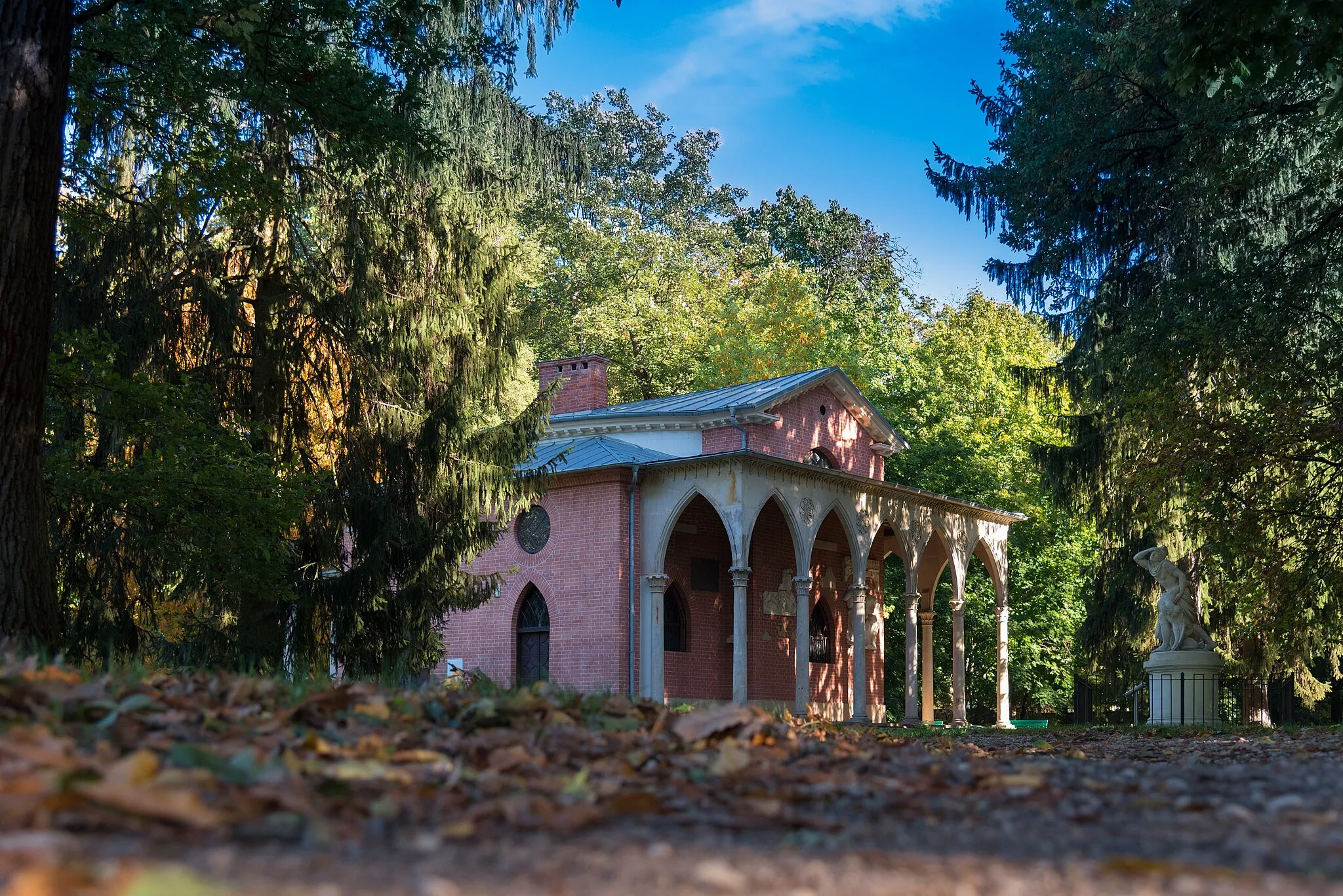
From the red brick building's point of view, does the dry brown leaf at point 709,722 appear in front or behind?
in front

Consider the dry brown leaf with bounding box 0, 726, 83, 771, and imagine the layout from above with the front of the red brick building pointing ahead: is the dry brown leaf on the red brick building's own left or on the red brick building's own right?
on the red brick building's own right

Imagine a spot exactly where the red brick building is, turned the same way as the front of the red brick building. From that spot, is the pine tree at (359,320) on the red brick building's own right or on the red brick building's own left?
on the red brick building's own right

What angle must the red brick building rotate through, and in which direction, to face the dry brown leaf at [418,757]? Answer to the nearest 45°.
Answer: approximately 45° to its right

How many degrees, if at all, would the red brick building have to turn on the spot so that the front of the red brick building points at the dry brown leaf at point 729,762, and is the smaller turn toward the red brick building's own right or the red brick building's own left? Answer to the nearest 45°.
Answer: approximately 45° to the red brick building's own right

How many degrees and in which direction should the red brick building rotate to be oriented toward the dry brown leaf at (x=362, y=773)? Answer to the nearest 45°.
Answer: approximately 45° to its right

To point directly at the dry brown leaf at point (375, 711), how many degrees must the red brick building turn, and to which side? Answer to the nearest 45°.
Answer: approximately 45° to its right
